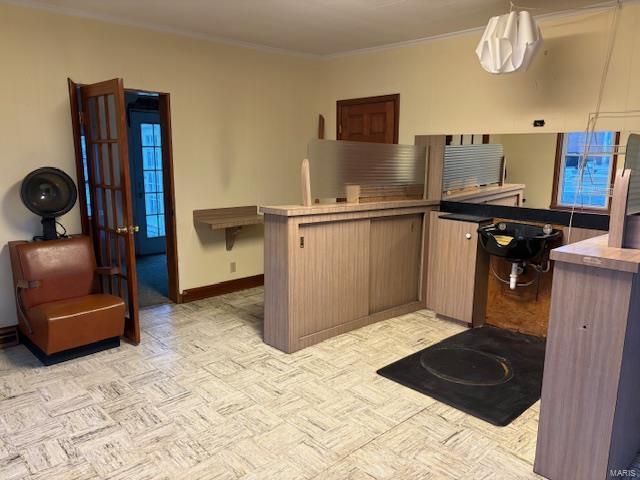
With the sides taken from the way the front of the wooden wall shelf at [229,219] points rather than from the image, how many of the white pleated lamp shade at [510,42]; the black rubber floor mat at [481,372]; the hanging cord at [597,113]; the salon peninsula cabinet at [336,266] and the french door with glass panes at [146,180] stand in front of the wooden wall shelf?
4

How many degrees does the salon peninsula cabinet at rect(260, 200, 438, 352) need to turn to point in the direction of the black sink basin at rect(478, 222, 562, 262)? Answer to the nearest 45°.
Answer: approximately 45° to its left

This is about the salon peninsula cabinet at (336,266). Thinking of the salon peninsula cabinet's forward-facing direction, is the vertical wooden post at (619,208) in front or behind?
in front

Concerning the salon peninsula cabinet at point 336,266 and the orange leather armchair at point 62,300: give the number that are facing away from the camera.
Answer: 0

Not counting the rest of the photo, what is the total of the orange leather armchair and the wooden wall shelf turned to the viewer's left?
0

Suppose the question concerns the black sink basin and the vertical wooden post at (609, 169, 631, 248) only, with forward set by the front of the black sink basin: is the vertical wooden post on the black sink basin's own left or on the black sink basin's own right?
on the black sink basin's own left

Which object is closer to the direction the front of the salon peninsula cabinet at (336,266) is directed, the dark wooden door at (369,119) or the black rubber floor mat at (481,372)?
the black rubber floor mat
